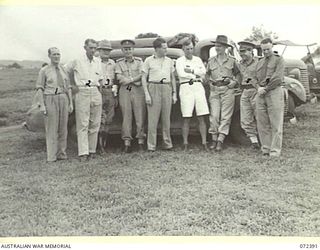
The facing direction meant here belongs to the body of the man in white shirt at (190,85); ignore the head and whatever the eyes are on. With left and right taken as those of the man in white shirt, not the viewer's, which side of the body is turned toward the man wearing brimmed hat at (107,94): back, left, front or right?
right

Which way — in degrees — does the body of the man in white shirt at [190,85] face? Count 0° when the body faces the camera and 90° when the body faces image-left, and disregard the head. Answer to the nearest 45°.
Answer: approximately 0°

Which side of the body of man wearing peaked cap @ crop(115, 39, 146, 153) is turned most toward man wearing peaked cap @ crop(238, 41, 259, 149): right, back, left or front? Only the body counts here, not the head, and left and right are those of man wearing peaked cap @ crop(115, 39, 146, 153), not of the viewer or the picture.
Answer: left

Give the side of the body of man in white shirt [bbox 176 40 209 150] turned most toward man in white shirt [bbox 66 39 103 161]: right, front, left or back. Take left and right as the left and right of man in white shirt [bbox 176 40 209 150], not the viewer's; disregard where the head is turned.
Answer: right

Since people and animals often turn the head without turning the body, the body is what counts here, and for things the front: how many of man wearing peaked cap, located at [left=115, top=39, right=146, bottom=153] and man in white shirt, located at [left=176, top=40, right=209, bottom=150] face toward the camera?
2

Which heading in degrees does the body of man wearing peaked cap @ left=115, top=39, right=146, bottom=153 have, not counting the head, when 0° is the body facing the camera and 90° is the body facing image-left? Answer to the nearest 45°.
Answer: approximately 0°
